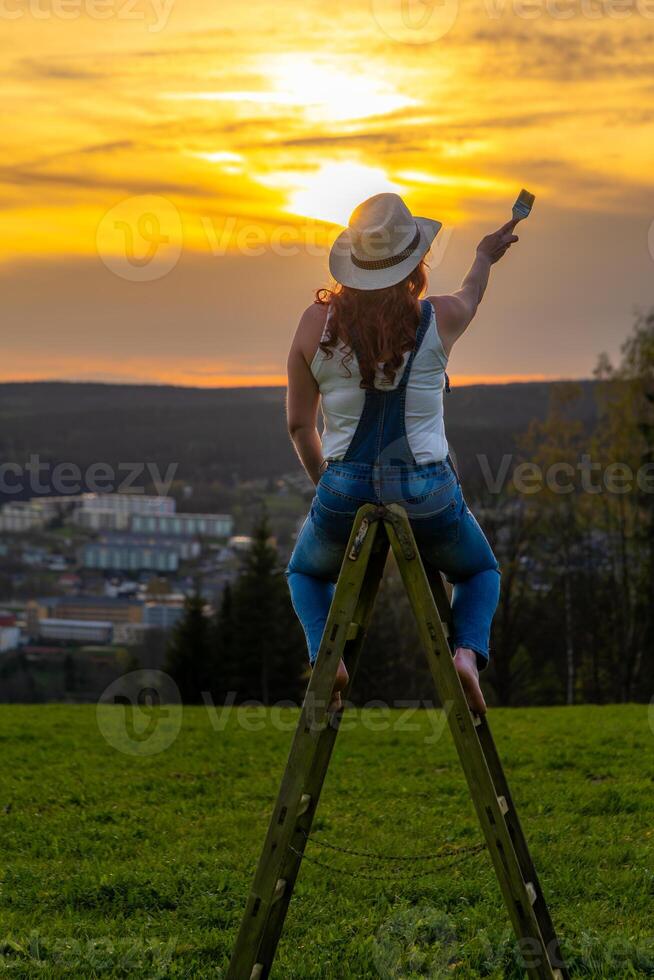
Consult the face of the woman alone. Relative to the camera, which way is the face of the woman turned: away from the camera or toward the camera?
away from the camera

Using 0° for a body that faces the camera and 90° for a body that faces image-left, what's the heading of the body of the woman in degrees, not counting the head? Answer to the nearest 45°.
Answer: approximately 180°

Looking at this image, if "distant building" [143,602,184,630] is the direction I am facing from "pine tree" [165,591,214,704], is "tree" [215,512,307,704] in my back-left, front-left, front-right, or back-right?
back-right

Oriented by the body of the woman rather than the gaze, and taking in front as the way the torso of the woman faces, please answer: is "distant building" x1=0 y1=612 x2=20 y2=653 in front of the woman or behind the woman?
in front

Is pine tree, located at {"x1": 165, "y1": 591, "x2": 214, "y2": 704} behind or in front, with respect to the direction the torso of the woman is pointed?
in front

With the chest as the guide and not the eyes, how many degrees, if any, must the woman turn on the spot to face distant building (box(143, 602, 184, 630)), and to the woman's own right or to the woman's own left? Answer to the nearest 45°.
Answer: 0° — they already face it

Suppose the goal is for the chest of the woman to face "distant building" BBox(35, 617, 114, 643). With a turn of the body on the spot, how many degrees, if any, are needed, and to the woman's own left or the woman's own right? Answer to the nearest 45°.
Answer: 0° — they already face it
